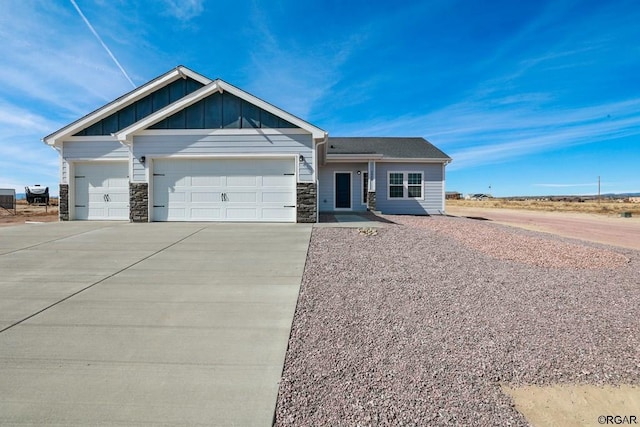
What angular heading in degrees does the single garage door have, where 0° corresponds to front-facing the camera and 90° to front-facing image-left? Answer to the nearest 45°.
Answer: approximately 0°

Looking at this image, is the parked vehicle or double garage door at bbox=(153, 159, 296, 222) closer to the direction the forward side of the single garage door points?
the double garage door

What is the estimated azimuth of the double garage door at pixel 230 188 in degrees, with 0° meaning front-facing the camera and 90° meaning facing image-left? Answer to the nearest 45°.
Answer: approximately 0°

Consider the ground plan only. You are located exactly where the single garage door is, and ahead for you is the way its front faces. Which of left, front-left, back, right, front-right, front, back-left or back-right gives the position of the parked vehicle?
back

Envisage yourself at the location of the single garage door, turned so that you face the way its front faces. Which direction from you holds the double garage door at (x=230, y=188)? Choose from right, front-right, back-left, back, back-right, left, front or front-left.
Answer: front-left

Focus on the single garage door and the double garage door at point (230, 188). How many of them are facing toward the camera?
2

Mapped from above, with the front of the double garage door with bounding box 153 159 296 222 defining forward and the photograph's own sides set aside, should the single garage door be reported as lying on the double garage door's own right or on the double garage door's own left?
on the double garage door's own right

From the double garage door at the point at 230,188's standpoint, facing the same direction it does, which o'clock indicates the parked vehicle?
The parked vehicle is roughly at 5 o'clock from the double garage door.
